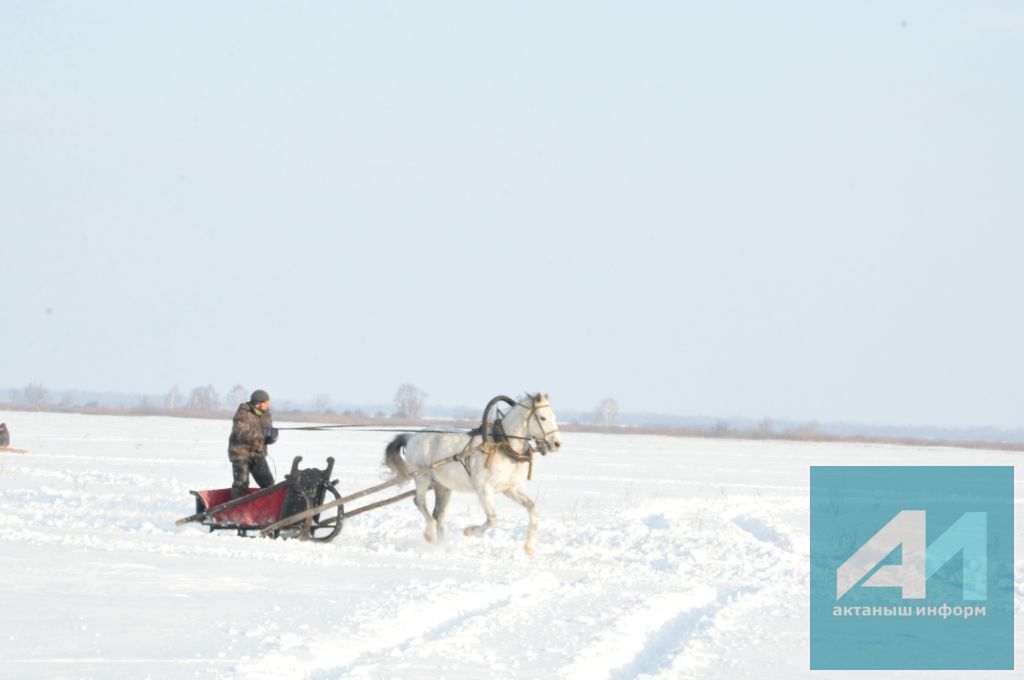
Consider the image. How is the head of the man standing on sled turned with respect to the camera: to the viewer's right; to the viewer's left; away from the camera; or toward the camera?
to the viewer's right

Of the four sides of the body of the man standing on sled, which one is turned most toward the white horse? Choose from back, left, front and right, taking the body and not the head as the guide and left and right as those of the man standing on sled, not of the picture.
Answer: front

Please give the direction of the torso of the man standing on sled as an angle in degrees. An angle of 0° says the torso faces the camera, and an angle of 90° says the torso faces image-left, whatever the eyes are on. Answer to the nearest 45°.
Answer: approximately 270°
